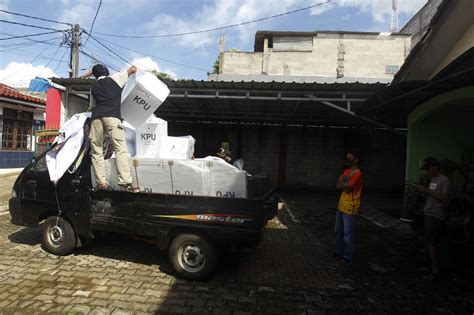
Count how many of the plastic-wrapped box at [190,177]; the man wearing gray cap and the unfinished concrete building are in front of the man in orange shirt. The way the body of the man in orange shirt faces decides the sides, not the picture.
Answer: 1

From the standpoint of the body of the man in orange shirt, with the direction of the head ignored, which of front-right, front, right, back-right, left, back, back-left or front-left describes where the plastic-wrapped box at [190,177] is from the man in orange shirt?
front

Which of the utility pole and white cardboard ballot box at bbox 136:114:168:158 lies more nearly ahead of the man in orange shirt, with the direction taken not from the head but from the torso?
the white cardboard ballot box

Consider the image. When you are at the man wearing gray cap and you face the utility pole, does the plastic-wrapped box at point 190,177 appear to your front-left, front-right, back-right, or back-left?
front-left

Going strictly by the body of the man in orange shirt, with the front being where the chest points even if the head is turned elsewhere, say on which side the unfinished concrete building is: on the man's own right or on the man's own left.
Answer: on the man's own right

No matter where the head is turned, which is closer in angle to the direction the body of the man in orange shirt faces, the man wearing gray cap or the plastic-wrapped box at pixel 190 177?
the plastic-wrapped box

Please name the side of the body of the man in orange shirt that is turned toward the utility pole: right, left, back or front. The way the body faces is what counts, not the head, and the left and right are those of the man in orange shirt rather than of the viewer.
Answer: right

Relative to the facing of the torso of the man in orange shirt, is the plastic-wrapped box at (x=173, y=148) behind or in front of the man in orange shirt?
in front

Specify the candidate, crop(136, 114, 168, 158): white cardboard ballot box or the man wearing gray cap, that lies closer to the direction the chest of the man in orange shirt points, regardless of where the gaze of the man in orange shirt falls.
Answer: the white cardboard ballot box

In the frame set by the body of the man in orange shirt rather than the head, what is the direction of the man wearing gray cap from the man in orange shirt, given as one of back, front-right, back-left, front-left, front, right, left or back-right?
back-left
